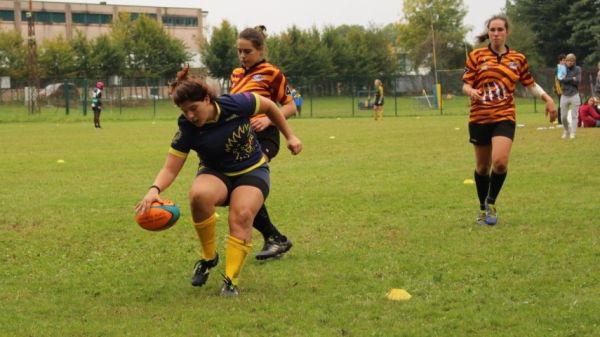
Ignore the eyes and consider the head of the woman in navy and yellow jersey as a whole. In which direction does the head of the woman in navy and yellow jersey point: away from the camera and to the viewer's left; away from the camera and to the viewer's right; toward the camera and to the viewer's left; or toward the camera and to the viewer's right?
toward the camera and to the viewer's left

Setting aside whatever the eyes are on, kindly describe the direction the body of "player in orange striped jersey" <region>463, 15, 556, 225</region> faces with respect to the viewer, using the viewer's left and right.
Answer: facing the viewer

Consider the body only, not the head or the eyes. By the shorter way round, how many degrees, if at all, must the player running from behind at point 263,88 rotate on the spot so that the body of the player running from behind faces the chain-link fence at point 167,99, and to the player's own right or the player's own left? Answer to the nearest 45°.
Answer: approximately 135° to the player's own right

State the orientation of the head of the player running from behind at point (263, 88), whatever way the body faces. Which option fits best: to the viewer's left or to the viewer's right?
to the viewer's left

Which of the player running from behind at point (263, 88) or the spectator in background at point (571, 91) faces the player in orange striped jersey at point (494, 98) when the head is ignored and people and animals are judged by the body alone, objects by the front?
the spectator in background

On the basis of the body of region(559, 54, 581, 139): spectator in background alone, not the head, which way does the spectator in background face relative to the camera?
toward the camera

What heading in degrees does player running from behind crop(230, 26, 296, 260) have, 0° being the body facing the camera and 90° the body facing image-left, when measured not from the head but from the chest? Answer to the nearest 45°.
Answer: approximately 45°

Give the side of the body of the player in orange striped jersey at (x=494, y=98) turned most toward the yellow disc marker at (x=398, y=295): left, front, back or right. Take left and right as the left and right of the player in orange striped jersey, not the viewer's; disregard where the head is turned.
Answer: front

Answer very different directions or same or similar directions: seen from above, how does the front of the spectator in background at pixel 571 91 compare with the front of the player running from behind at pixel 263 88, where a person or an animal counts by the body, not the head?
same or similar directions

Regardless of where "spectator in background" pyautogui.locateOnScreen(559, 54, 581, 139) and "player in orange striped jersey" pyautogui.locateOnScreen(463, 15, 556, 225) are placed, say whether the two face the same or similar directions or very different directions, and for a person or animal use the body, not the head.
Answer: same or similar directions

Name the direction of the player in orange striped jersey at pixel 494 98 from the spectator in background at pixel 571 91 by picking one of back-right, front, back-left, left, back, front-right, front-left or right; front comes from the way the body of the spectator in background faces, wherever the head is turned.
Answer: front

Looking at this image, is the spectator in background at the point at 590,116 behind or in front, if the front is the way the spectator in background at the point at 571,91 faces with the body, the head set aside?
behind

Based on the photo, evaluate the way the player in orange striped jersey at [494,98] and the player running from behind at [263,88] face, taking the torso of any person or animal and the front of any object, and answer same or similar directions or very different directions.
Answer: same or similar directions

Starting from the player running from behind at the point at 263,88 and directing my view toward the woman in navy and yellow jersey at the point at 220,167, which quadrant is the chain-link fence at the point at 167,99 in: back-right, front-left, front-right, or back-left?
back-right

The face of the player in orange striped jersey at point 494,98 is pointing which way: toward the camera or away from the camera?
toward the camera

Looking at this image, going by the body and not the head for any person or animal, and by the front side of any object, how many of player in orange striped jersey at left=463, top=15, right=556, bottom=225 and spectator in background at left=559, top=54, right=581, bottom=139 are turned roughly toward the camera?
2
